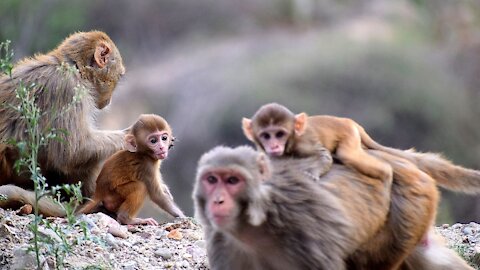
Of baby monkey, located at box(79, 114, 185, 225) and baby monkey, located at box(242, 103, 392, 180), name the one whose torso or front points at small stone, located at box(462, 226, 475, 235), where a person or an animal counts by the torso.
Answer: baby monkey, located at box(79, 114, 185, 225)

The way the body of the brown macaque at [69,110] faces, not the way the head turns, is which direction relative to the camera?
to the viewer's right

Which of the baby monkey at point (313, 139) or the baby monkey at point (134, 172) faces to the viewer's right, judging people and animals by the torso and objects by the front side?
the baby monkey at point (134, 172)

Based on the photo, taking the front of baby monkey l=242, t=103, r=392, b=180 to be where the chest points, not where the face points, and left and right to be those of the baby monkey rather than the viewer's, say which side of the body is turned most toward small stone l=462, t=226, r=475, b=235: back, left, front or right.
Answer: back

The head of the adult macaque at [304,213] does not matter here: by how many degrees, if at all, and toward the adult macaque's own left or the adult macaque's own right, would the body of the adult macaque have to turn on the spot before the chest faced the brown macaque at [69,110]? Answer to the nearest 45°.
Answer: approximately 90° to the adult macaque's own right
